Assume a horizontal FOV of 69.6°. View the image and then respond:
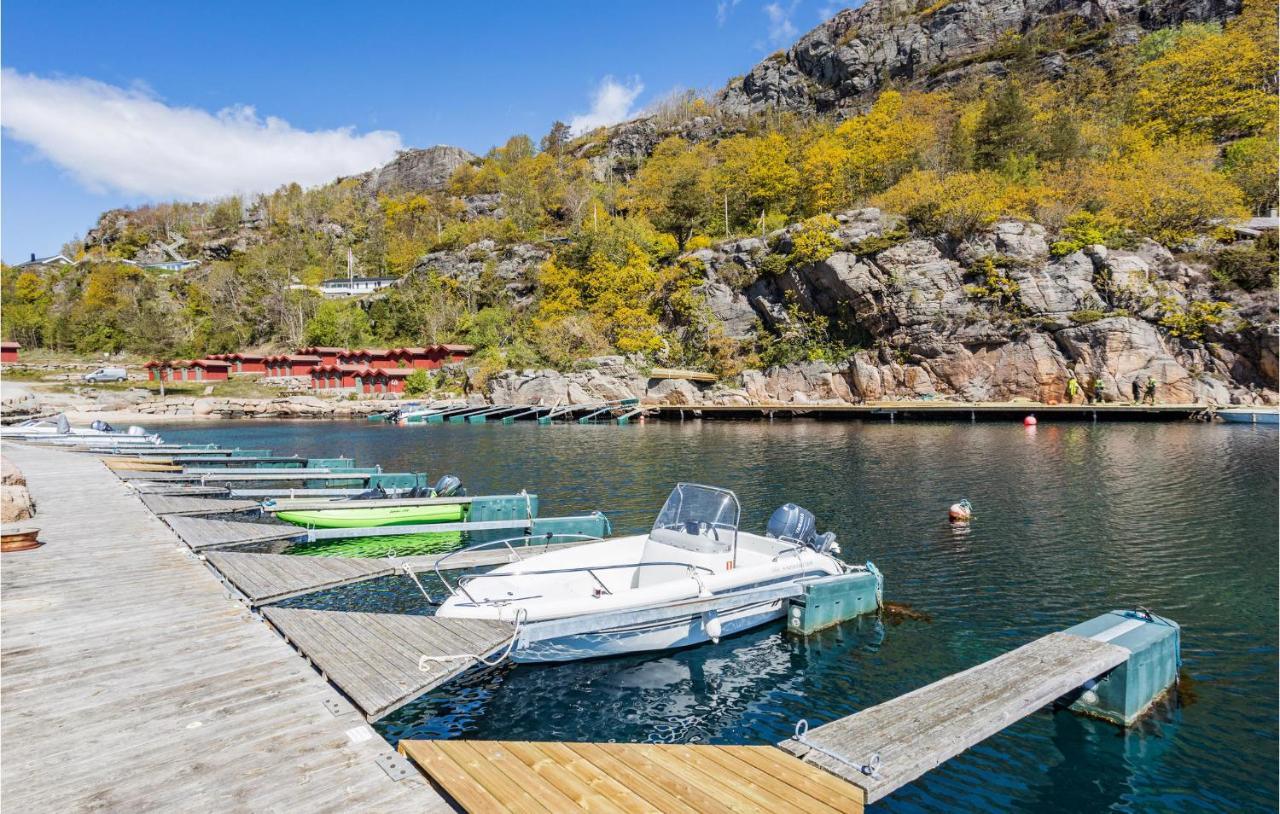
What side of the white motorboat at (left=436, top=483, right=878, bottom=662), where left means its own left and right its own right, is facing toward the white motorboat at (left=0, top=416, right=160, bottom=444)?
right

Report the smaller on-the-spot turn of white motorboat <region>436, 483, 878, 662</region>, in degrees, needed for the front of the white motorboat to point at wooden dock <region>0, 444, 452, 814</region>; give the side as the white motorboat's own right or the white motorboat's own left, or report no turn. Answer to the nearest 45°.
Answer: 0° — it already faces it

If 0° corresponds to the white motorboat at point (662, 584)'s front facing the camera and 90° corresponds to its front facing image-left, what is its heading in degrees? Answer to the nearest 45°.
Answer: approximately 45°

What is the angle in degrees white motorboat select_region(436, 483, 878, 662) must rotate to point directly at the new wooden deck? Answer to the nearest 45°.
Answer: approximately 45° to its left

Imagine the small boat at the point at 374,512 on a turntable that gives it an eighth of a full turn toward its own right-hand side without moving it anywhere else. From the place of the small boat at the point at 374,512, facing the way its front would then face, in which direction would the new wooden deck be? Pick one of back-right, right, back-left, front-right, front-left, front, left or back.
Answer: back-left

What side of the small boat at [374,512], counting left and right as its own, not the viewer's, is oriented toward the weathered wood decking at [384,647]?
left

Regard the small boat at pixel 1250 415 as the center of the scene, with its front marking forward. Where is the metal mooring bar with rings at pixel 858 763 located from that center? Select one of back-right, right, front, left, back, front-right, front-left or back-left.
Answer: left

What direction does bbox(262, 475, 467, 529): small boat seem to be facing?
to the viewer's left

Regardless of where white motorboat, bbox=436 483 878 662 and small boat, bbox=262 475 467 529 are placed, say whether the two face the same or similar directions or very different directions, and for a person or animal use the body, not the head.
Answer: same or similar directions

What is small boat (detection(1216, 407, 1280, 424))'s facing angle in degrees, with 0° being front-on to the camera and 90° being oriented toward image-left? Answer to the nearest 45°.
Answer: approximately 90°

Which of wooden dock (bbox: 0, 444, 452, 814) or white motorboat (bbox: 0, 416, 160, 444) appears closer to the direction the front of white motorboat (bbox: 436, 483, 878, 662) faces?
the wooden dock
